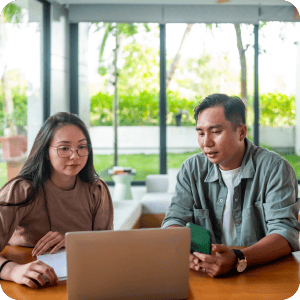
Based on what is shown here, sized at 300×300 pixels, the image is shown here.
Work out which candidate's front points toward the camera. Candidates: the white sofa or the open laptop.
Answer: the white sofa

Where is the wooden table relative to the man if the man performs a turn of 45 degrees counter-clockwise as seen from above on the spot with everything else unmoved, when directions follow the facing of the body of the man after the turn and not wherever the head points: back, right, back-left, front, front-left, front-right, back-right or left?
front

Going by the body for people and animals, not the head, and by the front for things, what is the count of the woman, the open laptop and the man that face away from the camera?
1

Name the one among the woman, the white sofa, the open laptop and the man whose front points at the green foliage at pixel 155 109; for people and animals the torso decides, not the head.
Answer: the open laptop

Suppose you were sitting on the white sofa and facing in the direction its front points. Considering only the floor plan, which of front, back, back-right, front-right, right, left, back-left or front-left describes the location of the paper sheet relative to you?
front

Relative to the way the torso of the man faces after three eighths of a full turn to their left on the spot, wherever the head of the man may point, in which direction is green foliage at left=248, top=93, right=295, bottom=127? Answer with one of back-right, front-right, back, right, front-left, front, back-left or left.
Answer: left

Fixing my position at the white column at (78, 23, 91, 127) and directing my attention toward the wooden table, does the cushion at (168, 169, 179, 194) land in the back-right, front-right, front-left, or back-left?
front-left

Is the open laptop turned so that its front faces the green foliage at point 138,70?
yes

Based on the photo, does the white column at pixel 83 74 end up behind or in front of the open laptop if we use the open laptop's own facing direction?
in front

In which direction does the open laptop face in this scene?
away from the camera

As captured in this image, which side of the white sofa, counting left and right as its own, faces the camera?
front

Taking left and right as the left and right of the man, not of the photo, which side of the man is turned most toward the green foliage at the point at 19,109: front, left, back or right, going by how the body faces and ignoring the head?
right

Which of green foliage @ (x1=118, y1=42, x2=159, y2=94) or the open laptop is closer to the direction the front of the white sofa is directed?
the open laptop

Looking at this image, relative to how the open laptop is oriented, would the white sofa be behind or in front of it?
in front
